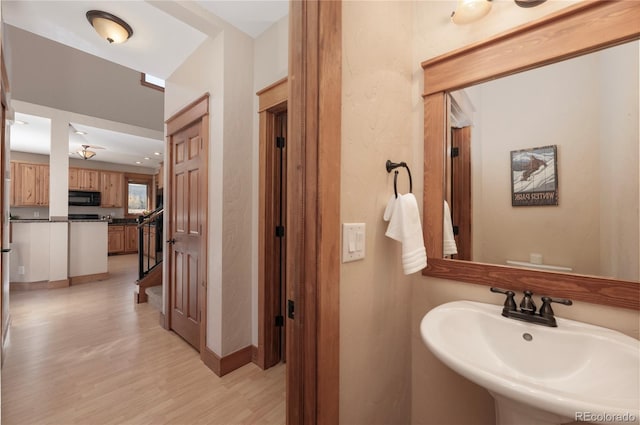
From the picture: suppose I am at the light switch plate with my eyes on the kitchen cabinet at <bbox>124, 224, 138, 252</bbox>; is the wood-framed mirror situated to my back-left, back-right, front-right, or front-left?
back-right

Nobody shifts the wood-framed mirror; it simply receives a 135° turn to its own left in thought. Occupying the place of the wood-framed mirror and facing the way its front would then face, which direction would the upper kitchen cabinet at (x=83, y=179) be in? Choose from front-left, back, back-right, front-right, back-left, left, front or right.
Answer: back

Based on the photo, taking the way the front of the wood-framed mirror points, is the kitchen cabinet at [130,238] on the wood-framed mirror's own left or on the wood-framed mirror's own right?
on the wood-framed mirror's own right

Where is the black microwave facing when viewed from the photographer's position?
facing the viewer

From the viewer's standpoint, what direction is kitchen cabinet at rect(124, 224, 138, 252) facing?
toward the camera

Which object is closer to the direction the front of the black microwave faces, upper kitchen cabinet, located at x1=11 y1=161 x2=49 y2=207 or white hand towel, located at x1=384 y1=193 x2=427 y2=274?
the white hand towel

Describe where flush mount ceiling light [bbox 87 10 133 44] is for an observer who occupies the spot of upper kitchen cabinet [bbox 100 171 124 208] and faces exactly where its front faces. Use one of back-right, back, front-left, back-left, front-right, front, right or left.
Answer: front

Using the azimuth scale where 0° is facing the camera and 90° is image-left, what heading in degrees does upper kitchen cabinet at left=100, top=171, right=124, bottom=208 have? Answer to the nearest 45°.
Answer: approximately 0°

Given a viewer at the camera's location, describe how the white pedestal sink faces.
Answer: facing the viewer and to the left of the viewer

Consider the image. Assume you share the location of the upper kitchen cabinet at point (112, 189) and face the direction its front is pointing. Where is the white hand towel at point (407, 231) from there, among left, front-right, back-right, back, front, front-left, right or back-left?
front

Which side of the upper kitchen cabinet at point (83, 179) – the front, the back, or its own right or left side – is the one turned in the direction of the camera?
front

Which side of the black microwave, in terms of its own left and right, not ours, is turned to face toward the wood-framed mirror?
front

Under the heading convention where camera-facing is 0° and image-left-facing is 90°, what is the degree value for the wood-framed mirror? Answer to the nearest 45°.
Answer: approximately 45°
